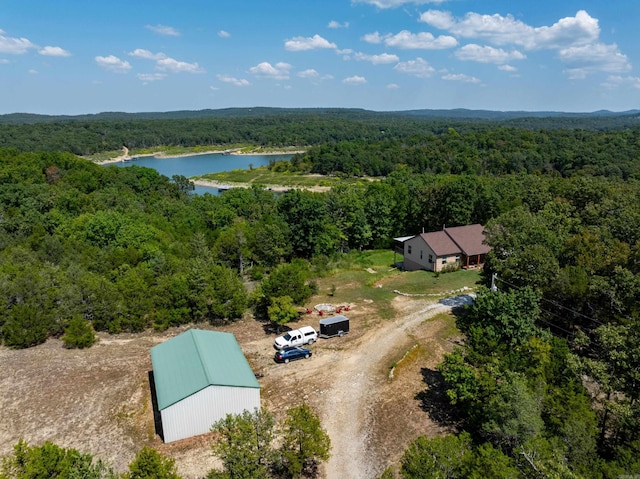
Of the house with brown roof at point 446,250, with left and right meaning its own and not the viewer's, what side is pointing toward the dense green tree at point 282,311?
right

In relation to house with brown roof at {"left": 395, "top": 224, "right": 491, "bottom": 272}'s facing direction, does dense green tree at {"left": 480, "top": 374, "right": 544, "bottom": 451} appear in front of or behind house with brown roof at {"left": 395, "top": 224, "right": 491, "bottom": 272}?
in front

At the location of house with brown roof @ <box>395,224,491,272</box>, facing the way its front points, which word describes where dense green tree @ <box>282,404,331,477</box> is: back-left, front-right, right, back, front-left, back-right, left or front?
front-right

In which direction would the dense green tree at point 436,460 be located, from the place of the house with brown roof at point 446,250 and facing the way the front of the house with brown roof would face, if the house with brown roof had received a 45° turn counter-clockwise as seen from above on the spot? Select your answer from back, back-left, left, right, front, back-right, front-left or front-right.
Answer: right

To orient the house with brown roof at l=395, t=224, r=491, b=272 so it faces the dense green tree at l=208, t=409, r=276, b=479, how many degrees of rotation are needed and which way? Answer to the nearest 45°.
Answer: approximately 45° to its right

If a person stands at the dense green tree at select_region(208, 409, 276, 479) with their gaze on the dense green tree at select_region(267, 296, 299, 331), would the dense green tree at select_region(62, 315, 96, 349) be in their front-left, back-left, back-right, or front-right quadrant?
front-left

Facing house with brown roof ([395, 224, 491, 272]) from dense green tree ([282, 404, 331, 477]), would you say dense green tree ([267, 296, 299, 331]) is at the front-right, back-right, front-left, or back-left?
front-left

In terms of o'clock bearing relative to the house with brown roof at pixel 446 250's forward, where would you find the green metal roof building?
The green metal roof building is roughly at 2 o'clock from the house with brown roof.

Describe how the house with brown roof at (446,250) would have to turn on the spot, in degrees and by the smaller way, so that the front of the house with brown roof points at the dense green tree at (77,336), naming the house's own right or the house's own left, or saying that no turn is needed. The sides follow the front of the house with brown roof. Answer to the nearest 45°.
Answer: approximately 90° to the house's own right

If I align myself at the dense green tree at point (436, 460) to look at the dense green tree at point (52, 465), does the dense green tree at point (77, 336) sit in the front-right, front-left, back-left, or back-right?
front-right

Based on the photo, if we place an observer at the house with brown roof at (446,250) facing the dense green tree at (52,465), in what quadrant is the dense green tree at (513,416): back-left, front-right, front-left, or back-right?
front-left
